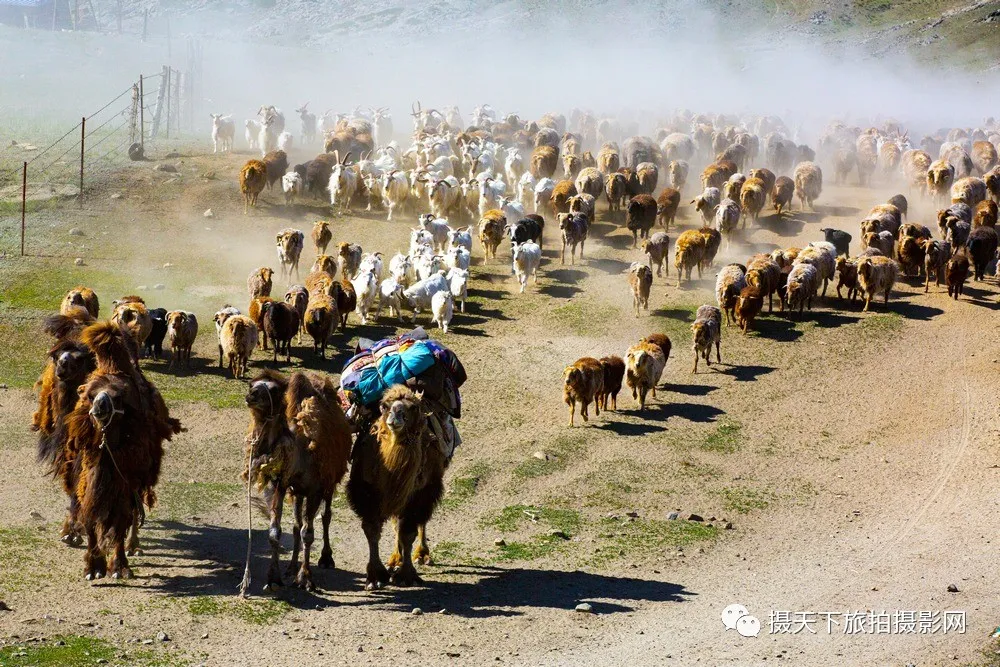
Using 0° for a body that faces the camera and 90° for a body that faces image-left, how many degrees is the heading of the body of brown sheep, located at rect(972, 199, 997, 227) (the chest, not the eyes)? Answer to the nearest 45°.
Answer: approximately 0°

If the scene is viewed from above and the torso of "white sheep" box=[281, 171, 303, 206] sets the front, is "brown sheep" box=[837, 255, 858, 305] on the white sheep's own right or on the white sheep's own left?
on the white sheep's own left

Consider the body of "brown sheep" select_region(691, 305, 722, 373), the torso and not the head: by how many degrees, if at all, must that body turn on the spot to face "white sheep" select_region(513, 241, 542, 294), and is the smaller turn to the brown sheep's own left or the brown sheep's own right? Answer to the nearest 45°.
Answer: approximately 90° to the brown sheep's own right

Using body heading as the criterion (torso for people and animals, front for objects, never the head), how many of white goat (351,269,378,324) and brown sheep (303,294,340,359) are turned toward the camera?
2

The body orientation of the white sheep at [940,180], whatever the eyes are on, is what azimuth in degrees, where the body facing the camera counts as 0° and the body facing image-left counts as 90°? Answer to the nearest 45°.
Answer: approximately 0°

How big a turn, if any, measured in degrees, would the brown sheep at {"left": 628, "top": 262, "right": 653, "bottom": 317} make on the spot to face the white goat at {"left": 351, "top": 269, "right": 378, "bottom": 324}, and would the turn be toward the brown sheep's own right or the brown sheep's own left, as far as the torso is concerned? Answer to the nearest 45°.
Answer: approximately 90° to the brown sheep's own right

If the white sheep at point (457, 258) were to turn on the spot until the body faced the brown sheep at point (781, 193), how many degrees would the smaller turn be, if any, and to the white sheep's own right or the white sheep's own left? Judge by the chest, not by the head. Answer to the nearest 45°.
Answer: approximately 135° to the white sheep's own left

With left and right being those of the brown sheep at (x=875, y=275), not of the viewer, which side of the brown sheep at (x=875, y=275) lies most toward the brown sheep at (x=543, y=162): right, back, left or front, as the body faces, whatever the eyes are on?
right

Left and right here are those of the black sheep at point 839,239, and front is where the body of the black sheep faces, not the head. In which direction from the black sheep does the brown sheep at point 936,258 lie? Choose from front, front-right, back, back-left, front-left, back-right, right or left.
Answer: left

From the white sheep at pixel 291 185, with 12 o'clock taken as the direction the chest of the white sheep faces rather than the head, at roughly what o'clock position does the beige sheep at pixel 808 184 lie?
The beige sheep is roughly at 9 o'clock from the white sheep.

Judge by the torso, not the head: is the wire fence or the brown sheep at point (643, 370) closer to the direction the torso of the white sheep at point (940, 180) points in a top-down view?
the brown sheep
